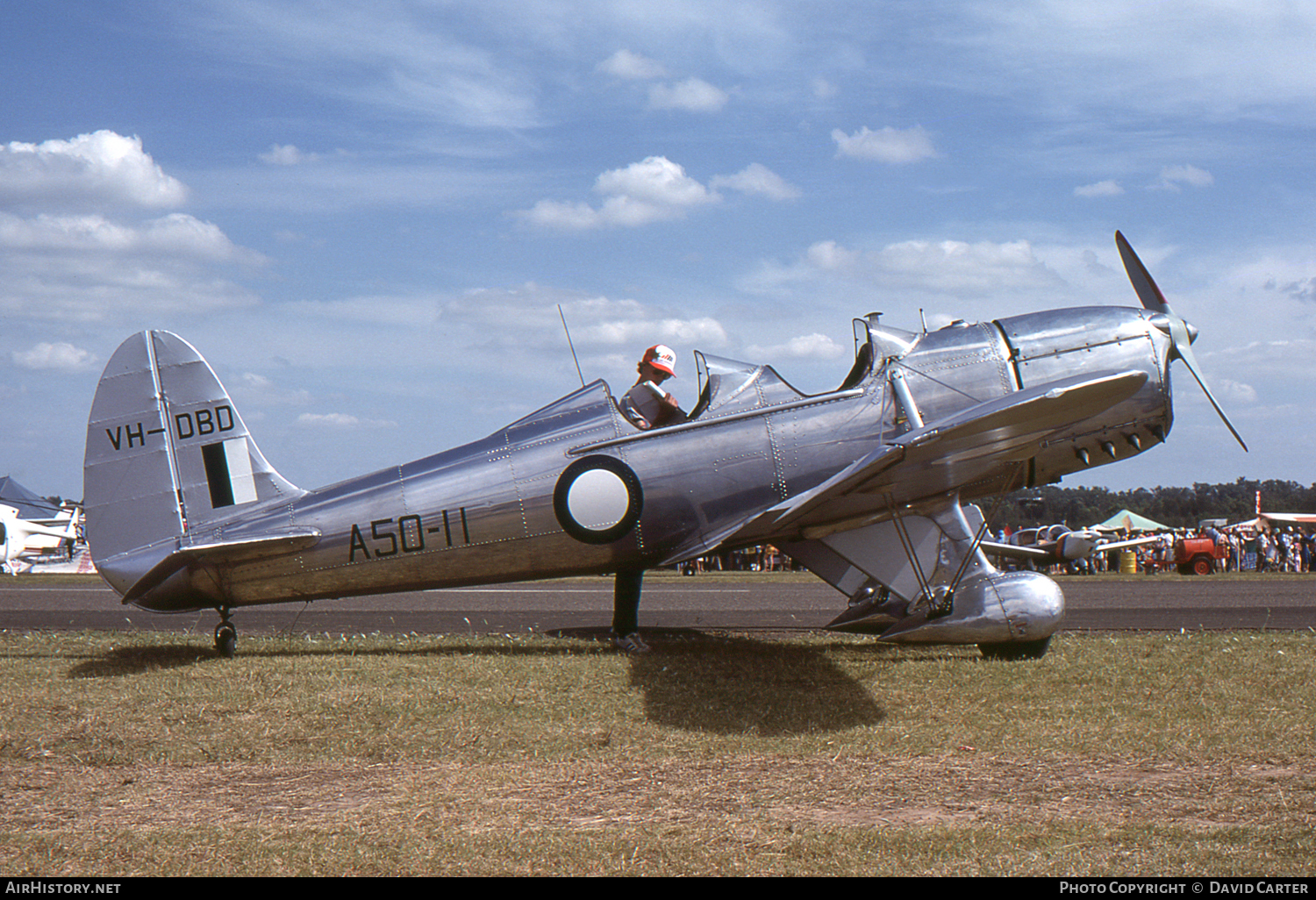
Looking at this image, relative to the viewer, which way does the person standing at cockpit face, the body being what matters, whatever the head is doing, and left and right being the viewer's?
facing the viewer and to the right of the viewer

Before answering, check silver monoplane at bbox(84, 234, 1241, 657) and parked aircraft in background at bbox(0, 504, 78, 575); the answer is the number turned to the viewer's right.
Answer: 1

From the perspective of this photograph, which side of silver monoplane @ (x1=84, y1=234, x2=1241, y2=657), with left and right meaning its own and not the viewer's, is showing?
right

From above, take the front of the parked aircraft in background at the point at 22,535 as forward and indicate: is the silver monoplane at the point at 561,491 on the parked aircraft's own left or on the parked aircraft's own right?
on the parked aircraft's own left

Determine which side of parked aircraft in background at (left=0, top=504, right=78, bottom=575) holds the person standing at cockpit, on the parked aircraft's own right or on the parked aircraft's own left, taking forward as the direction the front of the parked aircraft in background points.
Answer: on the parked aircraft's own left

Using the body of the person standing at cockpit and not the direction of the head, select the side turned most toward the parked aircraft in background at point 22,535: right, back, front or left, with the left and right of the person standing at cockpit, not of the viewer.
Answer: back

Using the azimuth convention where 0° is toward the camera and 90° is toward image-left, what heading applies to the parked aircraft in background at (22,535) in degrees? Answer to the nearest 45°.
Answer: approximately 90°

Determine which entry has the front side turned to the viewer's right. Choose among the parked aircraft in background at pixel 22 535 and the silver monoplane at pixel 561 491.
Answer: the silver monoplane

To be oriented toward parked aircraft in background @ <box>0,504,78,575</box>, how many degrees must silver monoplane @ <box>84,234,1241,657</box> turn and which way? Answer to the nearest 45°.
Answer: approximately 135° to its left
